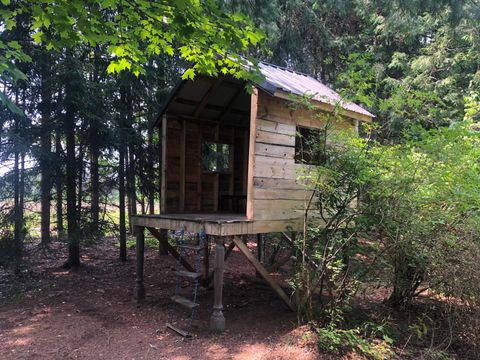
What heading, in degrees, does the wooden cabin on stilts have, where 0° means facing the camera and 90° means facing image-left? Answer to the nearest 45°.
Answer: approximately 45°

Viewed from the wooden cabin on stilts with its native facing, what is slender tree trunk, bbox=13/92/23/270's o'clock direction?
The slender tree trunk is roughly at 2 o'clock from the wooden cabin on stilts.

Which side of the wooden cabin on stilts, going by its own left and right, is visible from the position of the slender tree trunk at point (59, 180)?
right

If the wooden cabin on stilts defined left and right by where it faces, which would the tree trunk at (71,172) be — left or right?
on its right

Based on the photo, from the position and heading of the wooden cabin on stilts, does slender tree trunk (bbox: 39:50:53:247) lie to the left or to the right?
on its right
